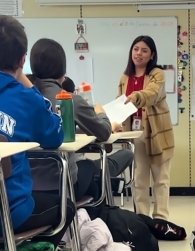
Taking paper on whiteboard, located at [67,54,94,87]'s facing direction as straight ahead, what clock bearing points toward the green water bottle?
The green water bottle is roughly at 12 o'clock from the paper on whiteboard.

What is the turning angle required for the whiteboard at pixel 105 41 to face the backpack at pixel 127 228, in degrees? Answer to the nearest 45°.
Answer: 0° — it already faces it

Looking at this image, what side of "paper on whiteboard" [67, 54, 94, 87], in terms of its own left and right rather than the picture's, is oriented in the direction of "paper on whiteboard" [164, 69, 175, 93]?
left

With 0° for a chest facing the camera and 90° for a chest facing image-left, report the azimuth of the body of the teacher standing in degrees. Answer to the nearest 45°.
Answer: approximately 45°

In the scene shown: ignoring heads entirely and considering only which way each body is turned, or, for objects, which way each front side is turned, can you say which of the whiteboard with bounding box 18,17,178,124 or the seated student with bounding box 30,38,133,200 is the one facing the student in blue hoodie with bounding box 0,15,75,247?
the whiteboard

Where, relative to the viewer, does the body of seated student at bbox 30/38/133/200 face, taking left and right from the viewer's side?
facing away from the viewer and to the right of the viewer

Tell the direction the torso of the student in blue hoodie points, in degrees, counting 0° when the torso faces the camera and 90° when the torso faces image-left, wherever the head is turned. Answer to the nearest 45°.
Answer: approximately 225°
